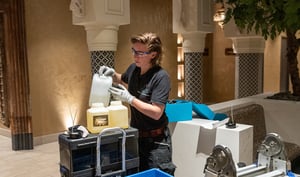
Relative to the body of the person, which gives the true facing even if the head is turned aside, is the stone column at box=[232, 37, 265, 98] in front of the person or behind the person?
behind

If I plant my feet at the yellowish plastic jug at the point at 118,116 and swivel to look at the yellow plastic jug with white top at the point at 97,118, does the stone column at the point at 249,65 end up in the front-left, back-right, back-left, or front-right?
back-right

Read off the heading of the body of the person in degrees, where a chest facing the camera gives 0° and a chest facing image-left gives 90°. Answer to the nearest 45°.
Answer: approximately 45°

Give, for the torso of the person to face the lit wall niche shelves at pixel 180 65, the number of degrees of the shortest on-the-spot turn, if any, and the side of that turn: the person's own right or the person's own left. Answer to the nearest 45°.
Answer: approximately 135° to the person's own right

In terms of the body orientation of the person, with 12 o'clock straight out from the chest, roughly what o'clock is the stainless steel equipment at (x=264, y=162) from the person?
The stainless steel equipment is roughly at 9 o'clock from the person.

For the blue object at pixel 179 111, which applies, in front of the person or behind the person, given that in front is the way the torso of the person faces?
behind
